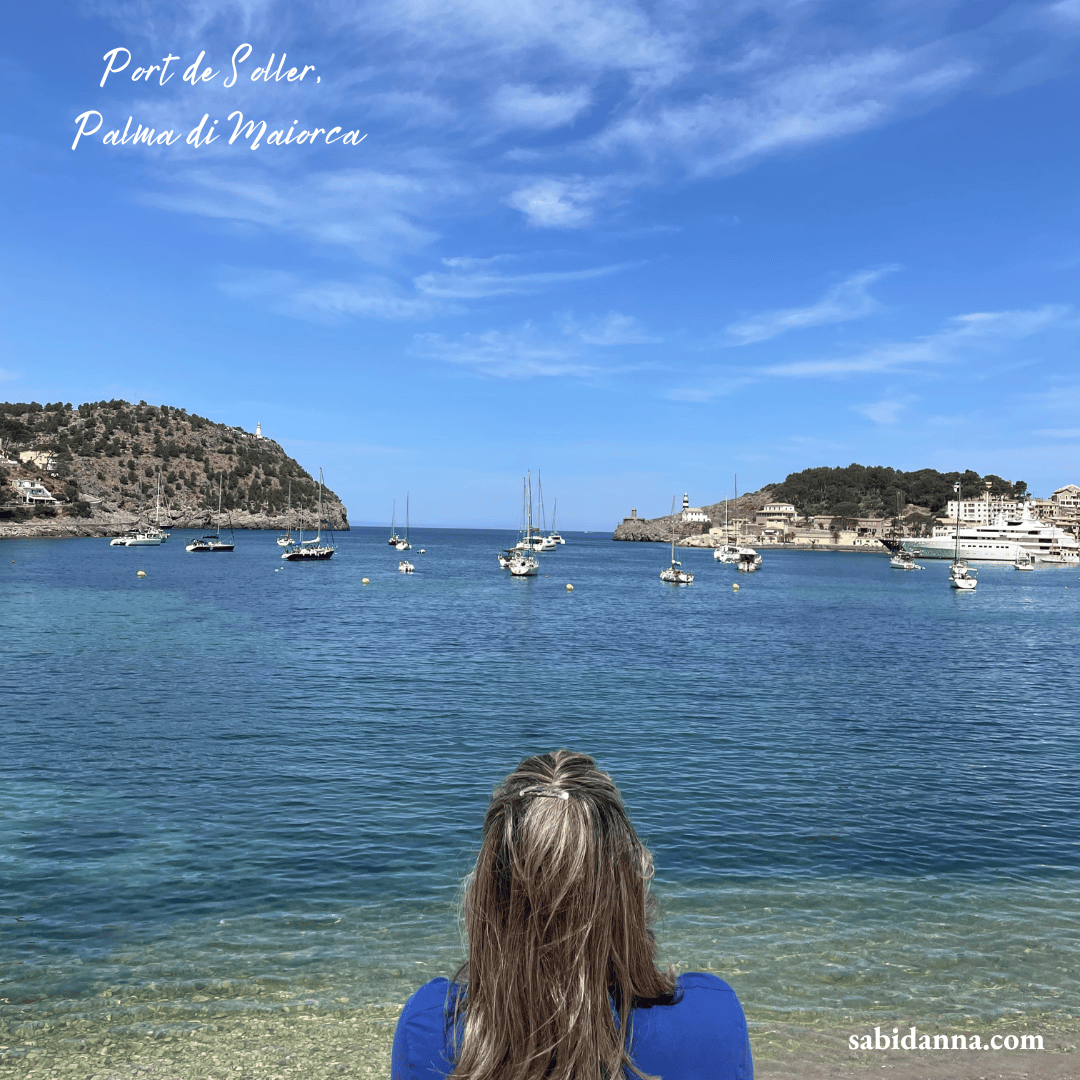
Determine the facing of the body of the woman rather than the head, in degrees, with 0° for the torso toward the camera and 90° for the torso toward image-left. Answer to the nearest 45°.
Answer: approximately 180°

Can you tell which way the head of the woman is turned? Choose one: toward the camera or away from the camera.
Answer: away from the camera
